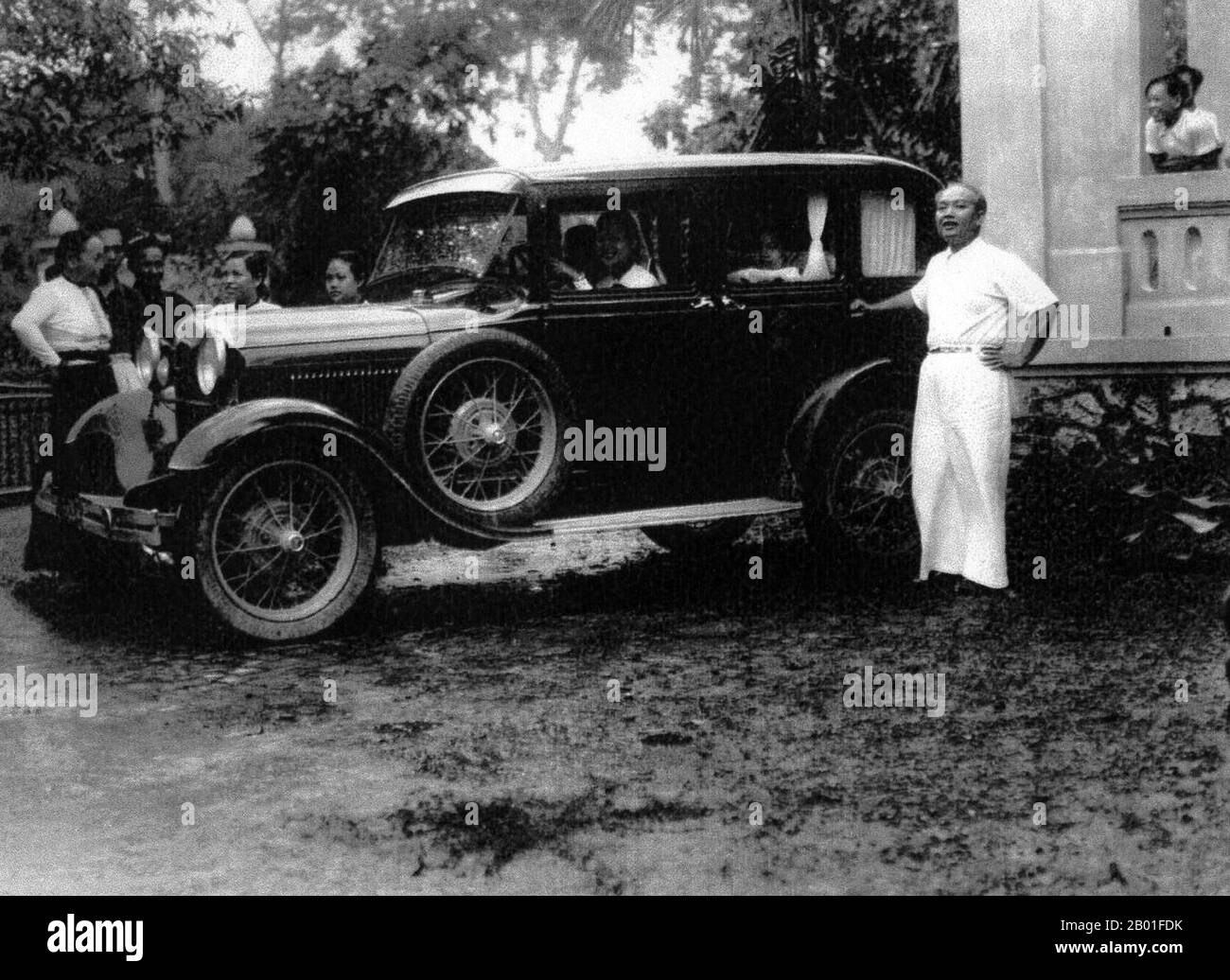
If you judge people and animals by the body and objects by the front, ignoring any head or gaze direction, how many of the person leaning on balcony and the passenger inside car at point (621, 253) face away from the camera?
0

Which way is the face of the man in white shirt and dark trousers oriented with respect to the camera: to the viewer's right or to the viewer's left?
to the viewer's right

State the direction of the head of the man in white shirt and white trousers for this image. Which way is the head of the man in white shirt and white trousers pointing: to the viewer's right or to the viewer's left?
to the viewer's left

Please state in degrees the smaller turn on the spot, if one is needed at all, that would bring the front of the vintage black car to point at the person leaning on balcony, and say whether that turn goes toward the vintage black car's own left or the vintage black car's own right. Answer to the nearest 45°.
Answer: approximately 135° to the vintage black car's own left

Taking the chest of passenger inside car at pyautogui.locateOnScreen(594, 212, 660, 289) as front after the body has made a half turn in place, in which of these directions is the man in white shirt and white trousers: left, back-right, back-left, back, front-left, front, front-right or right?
front-right

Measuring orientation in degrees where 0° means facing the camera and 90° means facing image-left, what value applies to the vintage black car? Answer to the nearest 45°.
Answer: approximately 45°

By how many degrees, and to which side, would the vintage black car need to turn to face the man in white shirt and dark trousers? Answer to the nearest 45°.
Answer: approximately 45° to its right
